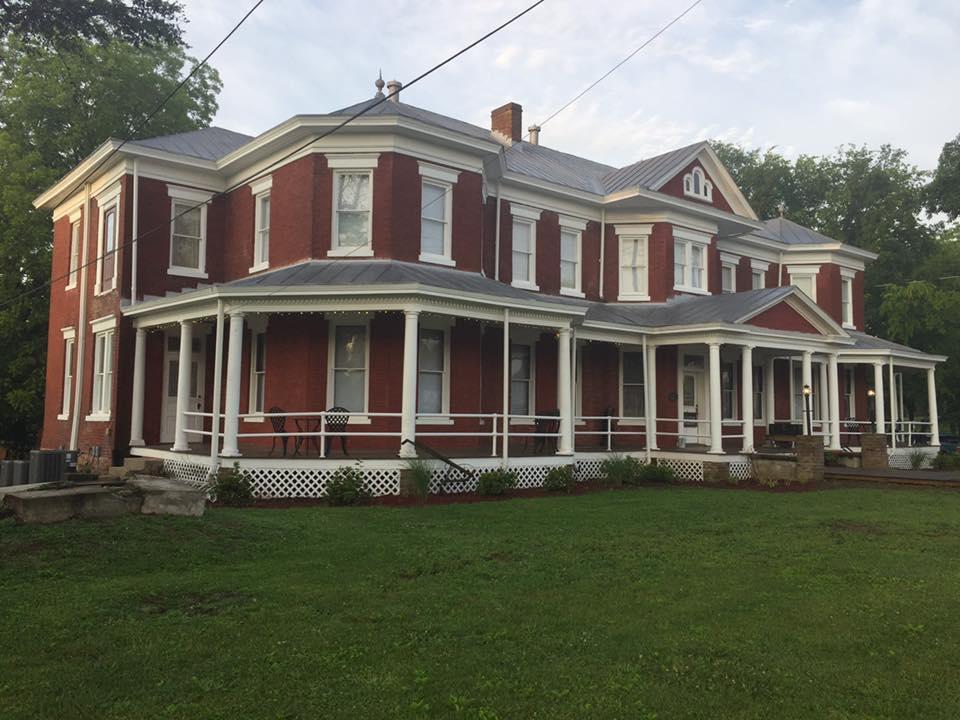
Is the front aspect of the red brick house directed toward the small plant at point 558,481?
yes

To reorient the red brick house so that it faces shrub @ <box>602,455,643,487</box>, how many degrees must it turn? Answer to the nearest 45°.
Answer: approximately 45° to its left

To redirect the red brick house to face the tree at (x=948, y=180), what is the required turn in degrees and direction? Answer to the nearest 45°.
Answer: approximately 90° to its left

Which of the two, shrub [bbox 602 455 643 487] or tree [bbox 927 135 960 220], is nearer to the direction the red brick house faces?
the shrub

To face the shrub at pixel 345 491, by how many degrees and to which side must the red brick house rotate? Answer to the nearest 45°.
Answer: approximately 45° to its right

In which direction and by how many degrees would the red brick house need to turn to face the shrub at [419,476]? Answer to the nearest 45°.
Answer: approximately 45° to its right

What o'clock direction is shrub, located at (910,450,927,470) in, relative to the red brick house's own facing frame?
The shrub is roughly at 10 o'clock from the red brick house.

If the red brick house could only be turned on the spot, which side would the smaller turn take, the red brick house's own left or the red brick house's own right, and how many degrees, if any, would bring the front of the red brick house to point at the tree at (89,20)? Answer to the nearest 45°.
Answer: approximately 90° to the red brick house's own right

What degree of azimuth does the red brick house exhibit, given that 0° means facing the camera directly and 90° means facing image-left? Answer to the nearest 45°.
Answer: approximately 315°

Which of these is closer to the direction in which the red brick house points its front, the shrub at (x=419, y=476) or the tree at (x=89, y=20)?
the shrub

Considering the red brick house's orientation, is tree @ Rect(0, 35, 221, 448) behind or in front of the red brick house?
behind

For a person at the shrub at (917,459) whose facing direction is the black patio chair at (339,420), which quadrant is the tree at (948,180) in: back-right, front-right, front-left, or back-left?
back-right

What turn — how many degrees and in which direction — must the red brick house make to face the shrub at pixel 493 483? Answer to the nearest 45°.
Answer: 0° — it already faces it

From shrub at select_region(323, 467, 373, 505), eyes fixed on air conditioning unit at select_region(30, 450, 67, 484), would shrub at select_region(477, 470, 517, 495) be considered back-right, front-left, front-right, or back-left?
back-right

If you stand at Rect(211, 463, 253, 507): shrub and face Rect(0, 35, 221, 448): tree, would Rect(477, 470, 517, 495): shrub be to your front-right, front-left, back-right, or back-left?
back-right
